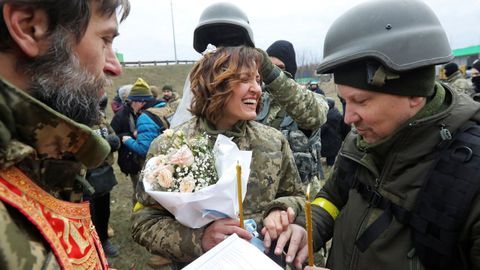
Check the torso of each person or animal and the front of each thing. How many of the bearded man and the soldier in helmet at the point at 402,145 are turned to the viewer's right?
1

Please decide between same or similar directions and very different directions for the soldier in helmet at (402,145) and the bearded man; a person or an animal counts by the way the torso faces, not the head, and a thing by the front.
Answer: very different directions

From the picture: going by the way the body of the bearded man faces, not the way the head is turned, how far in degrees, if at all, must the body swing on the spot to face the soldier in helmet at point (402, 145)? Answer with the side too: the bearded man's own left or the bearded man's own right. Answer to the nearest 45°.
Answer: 0° — they already face them

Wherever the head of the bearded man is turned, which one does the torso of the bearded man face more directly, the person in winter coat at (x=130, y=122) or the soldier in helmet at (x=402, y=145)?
the soldier in helmet

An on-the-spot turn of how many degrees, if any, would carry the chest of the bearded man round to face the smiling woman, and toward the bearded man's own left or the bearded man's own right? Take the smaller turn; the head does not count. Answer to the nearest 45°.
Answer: approximately 45° to the bearded man's own left

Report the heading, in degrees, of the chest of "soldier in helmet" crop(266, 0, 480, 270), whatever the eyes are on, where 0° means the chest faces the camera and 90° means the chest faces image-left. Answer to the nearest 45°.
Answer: approximately 45°

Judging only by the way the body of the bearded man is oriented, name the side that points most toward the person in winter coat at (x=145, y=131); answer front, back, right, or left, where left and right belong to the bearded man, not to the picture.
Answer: left

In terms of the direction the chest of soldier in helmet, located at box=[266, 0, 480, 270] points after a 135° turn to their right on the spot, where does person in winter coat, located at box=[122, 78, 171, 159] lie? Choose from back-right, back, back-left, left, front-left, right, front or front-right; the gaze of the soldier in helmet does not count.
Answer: front-left

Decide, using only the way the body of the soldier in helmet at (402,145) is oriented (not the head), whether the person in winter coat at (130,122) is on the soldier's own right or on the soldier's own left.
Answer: on the soldier's own right

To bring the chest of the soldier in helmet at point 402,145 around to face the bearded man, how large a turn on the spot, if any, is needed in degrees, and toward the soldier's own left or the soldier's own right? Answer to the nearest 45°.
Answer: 0° — they already face them

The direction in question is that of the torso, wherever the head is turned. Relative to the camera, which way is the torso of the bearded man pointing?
to the viewer's right

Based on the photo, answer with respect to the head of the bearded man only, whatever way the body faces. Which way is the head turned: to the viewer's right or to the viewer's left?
to the viewer's right
